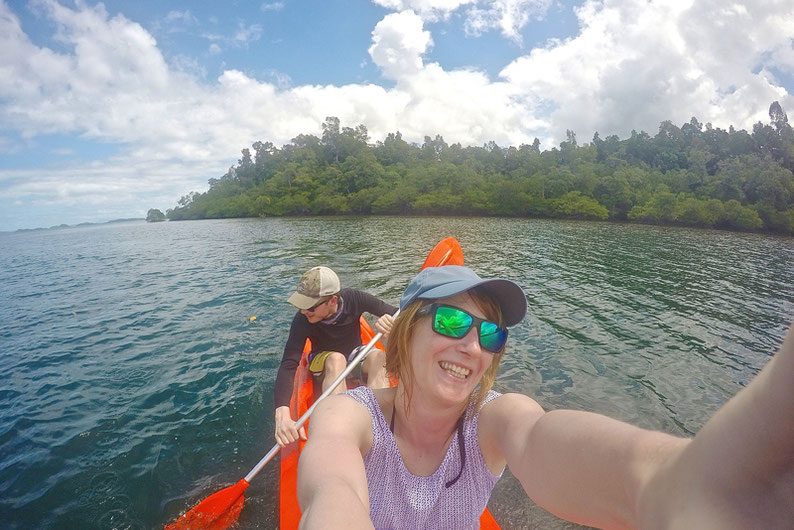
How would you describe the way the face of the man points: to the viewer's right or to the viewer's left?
to the viewer's left

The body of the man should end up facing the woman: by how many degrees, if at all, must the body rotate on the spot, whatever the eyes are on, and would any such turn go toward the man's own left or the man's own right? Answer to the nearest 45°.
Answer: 0° — they already face them

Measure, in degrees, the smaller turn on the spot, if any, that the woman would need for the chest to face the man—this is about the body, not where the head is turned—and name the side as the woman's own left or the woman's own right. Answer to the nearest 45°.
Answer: approximately 135° to the woman's own right

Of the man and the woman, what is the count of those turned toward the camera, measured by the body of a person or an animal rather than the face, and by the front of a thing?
2

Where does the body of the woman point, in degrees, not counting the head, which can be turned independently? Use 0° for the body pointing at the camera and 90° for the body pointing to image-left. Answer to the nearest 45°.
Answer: approximately 0°
